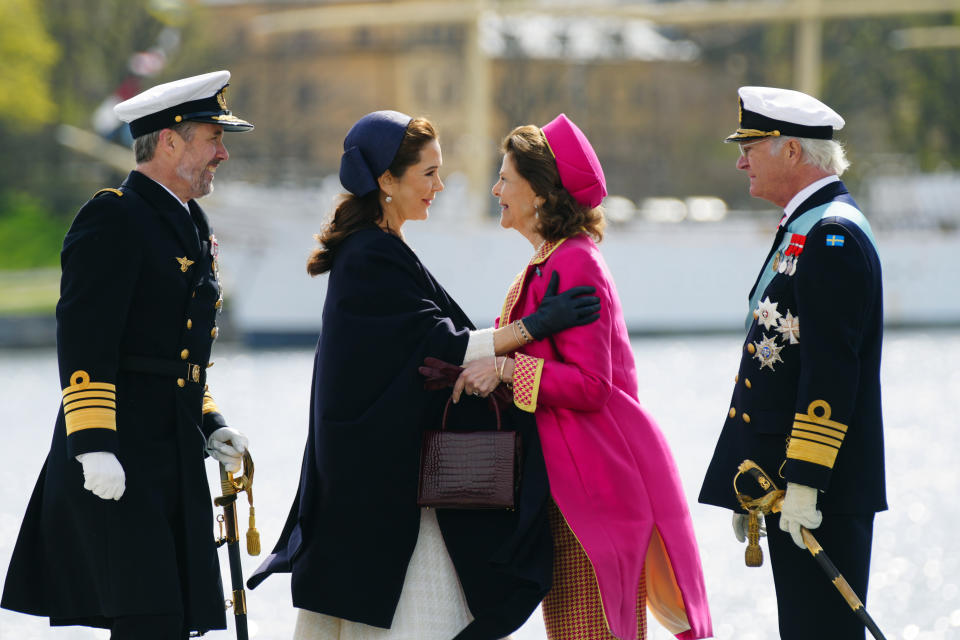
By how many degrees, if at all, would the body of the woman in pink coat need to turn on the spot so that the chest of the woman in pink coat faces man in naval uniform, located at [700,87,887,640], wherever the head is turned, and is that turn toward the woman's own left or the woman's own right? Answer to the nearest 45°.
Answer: approximately 180°

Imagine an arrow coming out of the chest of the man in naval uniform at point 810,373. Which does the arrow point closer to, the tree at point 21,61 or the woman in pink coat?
the woman in pink coat

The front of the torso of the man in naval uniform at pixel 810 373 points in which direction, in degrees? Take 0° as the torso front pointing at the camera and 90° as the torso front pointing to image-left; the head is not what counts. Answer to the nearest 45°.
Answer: approximately 90°

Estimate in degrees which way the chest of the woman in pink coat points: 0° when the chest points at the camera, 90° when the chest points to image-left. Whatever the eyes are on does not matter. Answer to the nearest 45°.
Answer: approximately 90°

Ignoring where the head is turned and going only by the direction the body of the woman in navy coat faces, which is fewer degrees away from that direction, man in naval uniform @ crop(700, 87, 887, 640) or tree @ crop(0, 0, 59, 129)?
the man in naval uniform

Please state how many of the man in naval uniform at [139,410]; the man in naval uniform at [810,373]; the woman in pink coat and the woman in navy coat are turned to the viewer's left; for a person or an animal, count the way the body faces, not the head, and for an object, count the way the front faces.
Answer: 2

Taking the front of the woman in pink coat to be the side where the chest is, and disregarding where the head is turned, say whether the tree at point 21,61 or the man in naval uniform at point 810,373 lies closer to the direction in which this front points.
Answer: the tree

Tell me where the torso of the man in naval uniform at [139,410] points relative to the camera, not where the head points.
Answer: to the viewer's right

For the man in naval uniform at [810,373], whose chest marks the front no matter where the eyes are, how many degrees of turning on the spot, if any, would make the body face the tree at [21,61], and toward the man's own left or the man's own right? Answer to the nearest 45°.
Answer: approximately 45° to the man's own right

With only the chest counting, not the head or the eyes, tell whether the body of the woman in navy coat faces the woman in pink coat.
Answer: yes

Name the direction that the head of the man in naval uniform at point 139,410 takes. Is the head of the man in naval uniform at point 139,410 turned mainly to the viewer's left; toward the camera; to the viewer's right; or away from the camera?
to the viewer's right

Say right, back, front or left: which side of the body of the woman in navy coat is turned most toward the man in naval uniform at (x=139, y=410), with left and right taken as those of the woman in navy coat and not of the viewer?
back

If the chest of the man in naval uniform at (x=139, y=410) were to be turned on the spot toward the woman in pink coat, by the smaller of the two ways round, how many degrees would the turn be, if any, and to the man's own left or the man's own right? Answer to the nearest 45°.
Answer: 0° — they already face them

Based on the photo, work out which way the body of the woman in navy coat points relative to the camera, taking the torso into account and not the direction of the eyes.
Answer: to the viewer's right

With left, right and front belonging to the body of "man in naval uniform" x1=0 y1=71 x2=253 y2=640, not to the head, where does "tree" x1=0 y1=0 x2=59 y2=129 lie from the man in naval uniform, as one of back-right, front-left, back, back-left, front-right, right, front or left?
left
